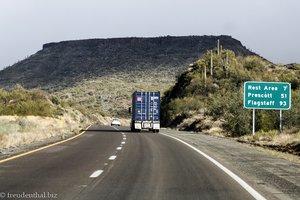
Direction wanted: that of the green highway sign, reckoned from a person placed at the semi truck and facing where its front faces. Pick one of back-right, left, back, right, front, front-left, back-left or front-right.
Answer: back-right

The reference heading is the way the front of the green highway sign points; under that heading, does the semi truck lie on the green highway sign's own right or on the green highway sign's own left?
on the green highway sign's own right

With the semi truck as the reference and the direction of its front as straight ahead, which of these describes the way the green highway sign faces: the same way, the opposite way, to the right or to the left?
the opposite way

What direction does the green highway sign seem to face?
toward the camera

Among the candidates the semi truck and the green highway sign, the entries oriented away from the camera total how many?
1

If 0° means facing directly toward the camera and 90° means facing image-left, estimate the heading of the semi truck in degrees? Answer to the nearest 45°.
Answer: approximately 180°
